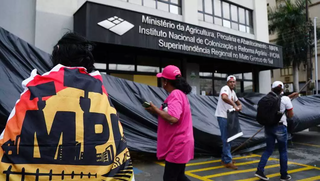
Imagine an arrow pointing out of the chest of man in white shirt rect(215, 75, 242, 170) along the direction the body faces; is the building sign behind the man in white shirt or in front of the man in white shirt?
behind

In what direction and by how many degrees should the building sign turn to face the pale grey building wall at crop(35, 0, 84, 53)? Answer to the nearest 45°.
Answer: approximately 135° to its right

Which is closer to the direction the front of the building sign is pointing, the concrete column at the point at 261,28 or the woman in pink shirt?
the woman in pink shirt

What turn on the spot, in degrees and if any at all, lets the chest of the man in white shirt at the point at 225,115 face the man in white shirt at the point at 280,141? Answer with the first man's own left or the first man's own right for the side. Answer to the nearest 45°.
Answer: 0° — they already face them

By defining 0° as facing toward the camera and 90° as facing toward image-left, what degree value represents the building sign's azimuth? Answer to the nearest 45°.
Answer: approximately 315°

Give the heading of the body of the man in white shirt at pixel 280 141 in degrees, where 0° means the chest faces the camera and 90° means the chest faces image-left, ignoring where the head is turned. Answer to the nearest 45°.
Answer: approximately 225°

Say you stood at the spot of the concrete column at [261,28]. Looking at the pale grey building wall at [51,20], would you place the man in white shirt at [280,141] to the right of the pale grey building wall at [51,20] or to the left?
left

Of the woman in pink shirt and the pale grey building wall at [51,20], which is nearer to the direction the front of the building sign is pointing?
the woman in pink shirt

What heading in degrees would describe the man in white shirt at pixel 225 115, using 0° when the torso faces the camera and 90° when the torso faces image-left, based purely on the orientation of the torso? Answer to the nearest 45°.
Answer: approximately 315°
